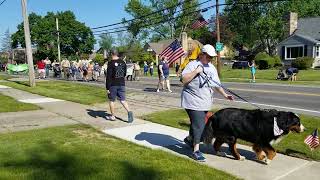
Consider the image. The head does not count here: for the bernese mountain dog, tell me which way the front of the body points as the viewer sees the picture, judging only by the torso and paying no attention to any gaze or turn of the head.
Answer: to the viewer's right

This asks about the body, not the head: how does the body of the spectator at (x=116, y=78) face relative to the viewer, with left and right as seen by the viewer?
facing away from the viewer and to the left of the viewer

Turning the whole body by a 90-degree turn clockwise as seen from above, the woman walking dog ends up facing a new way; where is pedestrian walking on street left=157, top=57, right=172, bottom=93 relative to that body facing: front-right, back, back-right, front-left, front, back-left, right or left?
back-right

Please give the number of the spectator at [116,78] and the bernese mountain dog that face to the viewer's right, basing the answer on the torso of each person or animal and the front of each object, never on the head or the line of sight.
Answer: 1

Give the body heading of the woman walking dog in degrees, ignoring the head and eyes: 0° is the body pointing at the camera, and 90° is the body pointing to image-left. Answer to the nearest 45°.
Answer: approximately 315°

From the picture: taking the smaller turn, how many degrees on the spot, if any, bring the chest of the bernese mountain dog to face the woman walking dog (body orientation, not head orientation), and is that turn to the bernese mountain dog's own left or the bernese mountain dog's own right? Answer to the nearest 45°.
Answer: approximately 180°

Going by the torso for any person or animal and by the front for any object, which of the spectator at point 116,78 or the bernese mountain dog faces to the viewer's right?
the bernese mountain dog

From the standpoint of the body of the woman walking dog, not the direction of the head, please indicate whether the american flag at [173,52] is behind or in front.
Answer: behind

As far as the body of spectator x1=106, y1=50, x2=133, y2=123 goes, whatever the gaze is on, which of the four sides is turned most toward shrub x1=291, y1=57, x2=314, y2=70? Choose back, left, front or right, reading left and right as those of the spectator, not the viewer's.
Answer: right

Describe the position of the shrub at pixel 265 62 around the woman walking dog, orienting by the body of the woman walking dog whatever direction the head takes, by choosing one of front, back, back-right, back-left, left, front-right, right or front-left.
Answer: back-left

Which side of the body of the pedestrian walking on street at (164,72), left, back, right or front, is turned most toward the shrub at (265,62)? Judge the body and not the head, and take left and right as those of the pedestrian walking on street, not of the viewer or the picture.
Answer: left
